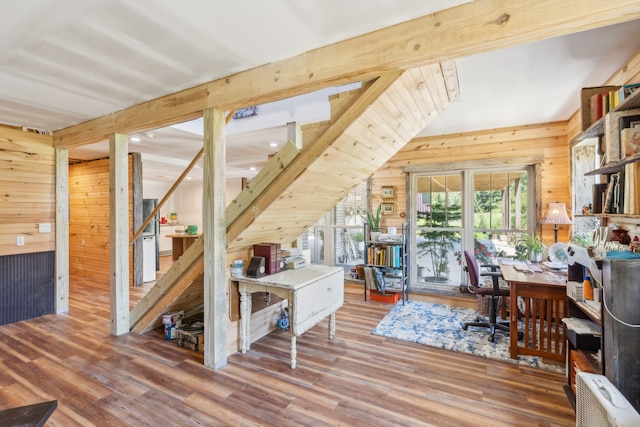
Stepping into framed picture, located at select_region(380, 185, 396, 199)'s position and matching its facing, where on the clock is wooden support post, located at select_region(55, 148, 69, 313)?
The wooden support post is roughly at 2 o'clock from the framed picture.

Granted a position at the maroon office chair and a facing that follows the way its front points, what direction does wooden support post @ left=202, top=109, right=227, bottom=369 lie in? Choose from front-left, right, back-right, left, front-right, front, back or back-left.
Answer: back-right

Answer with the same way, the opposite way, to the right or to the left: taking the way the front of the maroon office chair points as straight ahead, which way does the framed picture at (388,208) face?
to the right

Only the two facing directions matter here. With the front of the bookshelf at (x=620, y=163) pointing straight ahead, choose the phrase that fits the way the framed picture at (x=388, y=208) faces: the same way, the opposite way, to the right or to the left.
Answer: to the left

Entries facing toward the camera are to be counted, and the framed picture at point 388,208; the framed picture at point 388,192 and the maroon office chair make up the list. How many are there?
2

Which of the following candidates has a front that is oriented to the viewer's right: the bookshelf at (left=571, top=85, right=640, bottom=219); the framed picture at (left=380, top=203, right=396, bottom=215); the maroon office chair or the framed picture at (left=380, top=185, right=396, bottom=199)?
the maroon office chair

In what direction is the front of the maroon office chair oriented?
to the viewer's right

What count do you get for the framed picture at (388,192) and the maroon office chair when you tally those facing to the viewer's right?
1
